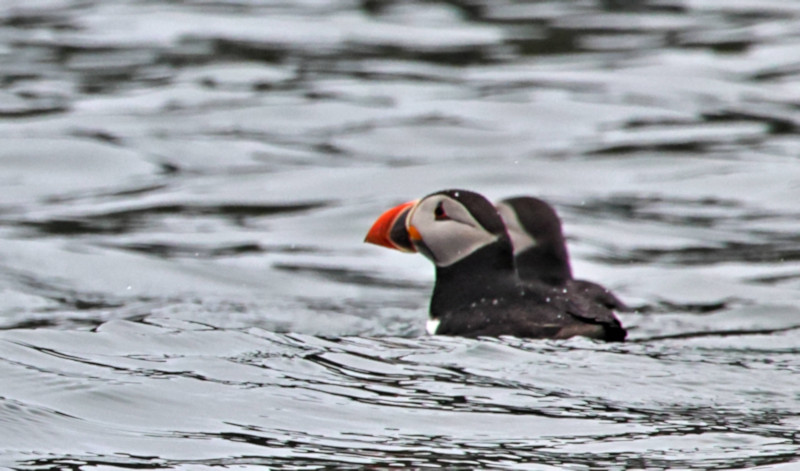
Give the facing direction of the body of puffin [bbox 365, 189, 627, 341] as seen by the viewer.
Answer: to the viewer's left

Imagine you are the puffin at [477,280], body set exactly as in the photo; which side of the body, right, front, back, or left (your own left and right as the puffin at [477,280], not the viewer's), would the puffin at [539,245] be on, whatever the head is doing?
right
